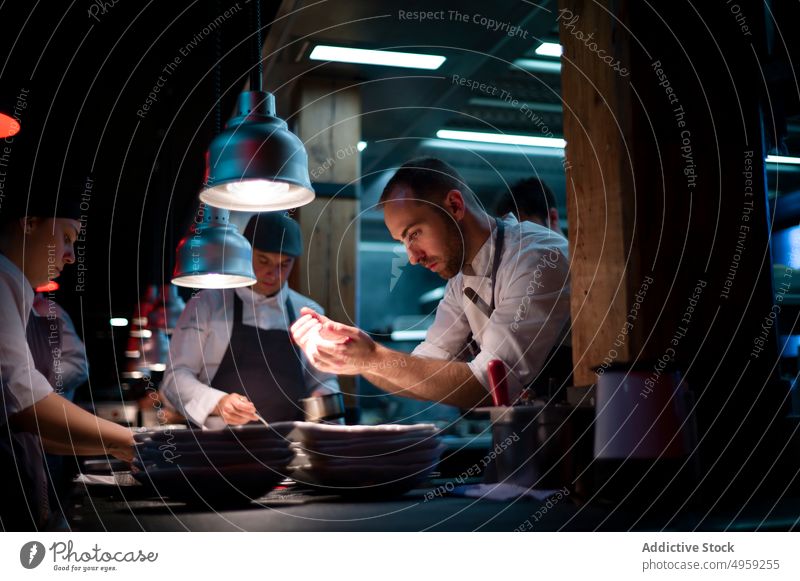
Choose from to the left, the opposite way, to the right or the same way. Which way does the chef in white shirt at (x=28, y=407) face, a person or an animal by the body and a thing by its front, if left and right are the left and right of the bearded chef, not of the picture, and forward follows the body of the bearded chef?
the opposite way

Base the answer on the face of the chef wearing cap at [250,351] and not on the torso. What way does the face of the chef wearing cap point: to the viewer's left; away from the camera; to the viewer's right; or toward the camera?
toward the camera

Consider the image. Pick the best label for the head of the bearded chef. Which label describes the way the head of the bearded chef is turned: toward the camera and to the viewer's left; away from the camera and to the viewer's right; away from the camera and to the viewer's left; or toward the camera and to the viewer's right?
toward the camera and to the viewer's left

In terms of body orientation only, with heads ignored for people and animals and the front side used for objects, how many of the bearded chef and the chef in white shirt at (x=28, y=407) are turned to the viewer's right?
1

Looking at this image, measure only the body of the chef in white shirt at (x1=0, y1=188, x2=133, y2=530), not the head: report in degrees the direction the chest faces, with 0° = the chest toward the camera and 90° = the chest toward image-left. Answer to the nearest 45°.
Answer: approximately 270°

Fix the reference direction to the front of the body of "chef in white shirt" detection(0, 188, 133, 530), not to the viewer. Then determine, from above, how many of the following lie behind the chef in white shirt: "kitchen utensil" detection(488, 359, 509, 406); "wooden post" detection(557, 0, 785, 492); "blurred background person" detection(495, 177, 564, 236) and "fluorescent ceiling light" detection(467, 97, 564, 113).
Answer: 0

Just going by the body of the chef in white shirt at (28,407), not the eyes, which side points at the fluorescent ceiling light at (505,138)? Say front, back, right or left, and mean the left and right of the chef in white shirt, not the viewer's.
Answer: front

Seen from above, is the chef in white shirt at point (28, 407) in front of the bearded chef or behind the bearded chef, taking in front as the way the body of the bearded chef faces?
in front

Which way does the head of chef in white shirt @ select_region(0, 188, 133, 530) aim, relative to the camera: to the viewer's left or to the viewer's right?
to the viewer's right

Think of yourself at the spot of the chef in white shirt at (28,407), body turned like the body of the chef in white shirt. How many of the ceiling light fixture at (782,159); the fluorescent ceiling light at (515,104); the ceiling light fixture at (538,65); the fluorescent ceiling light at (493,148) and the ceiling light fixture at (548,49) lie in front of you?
5

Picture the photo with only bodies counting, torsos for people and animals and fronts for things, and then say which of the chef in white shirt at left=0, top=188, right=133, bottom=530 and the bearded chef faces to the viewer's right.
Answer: the chef in white shirt

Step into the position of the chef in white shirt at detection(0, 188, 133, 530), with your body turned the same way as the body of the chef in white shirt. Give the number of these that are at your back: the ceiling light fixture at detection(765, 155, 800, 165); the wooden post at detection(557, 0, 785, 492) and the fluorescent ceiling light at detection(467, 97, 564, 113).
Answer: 0
